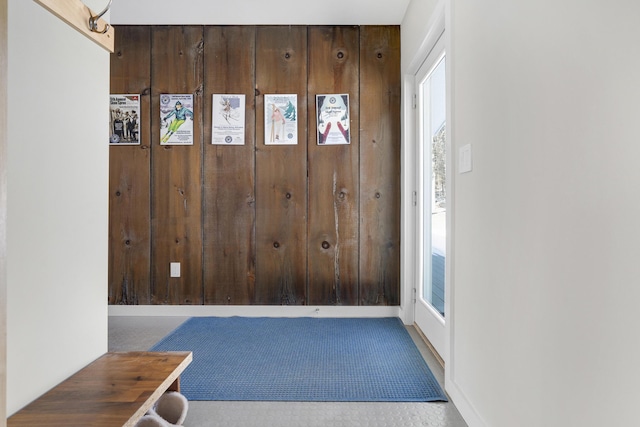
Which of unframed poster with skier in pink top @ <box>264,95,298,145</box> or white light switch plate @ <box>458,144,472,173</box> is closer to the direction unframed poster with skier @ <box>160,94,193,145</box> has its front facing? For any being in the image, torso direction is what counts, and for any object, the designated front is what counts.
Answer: the white light switch plate

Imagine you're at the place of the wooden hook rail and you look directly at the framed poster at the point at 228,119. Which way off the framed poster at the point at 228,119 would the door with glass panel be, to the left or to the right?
right

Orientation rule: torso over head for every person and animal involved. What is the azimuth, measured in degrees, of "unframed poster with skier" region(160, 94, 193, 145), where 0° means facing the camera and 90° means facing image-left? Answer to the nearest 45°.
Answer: approximately 0°

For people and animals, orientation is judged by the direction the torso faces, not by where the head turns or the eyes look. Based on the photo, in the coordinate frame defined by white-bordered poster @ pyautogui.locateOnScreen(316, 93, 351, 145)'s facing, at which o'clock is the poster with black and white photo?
The poster with black and white photo is roughly at 3 o'clock from the white-bordered poster.

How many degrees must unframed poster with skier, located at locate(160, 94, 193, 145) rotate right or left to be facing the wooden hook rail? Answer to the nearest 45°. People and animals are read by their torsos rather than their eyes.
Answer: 0° — it already faces it

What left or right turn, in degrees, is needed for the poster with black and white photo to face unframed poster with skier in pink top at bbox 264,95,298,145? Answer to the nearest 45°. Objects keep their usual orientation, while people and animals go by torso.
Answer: approximately 45° to its left

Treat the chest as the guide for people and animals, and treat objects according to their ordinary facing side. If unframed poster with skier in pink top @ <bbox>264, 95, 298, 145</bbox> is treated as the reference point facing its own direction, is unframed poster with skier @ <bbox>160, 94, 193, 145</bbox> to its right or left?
on its right

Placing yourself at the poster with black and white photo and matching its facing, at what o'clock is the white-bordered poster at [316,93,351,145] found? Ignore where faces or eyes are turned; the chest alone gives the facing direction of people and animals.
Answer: The white-bordered poster is roughly at 10 o'clock from the poster with black and white photo.

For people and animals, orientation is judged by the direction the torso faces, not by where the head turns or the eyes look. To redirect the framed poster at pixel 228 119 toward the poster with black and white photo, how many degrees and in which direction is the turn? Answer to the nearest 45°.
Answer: approximately 90° to its right

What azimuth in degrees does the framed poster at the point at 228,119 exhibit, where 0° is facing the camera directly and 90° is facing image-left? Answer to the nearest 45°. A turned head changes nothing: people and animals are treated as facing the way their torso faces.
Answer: approximately 0°

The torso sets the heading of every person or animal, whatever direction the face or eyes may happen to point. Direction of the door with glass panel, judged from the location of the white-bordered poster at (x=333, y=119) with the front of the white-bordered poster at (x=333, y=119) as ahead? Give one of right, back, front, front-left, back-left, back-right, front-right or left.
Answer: front-left
